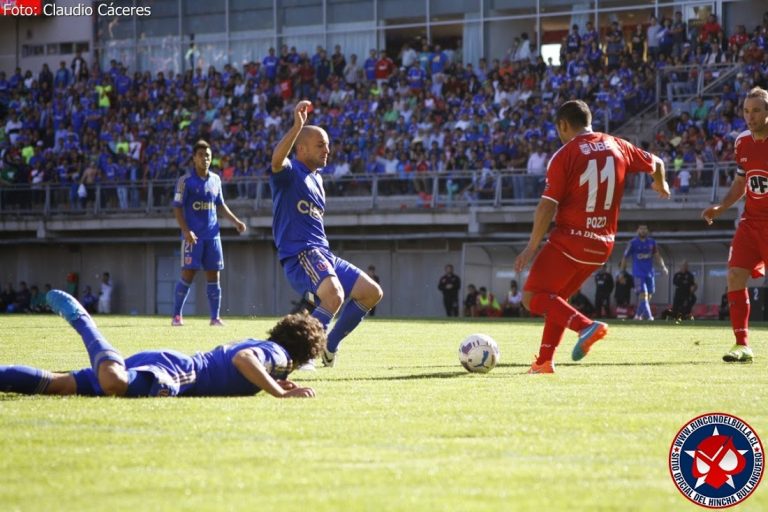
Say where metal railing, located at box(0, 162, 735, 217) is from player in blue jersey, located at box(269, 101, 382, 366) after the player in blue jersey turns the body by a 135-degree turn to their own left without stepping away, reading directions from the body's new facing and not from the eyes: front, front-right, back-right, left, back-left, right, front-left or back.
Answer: front

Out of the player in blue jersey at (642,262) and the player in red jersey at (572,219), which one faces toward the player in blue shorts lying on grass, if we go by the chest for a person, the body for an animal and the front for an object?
the player in blue jersey

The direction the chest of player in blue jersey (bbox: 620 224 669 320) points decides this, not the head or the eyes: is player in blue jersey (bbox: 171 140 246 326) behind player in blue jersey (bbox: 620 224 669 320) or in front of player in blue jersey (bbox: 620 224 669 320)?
in front

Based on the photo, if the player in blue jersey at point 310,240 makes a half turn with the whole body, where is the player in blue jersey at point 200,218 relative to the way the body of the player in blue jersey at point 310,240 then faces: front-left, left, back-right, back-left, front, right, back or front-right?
front-right

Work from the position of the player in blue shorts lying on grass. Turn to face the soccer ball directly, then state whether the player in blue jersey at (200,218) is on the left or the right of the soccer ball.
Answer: left

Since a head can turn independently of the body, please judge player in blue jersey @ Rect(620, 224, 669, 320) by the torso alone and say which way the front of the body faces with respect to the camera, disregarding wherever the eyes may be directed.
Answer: toward the camera

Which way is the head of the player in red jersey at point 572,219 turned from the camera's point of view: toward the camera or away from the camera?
away from the camera

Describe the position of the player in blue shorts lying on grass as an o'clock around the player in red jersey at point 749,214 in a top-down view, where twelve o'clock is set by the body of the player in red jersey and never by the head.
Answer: The player in blue shorts lying on grass is roughly at 1 o'clock from the player in red jersey.

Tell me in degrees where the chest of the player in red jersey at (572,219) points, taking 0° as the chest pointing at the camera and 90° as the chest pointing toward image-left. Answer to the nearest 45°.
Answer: approximately 135°

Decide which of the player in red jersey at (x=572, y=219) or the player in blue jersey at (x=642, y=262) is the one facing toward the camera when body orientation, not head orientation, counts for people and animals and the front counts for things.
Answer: the player in blue jersey

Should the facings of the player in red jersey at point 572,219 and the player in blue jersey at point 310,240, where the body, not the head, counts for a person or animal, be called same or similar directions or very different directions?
very different directions

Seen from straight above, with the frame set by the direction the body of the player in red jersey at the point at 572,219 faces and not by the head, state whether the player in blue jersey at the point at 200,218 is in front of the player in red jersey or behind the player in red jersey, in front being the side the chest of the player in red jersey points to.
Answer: in front

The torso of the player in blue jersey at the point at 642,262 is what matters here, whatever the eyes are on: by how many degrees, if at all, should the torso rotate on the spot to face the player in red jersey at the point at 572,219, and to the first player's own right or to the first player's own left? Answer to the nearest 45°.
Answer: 0° — they already face them

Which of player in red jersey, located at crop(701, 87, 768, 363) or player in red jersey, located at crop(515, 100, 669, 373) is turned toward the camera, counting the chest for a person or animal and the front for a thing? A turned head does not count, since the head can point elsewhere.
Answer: player in red jersey, located at crop(701, 87, 768, 363)

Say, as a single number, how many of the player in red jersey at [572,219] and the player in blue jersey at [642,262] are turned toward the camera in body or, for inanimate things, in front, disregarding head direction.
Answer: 1

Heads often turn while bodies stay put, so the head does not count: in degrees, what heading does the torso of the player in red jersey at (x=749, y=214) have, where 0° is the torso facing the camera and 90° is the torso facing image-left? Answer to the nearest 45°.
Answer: approximately 0°

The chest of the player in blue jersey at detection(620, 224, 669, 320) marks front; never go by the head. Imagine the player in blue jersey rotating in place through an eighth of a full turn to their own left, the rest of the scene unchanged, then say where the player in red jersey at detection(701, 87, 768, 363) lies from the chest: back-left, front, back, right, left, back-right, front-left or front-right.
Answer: front-right
